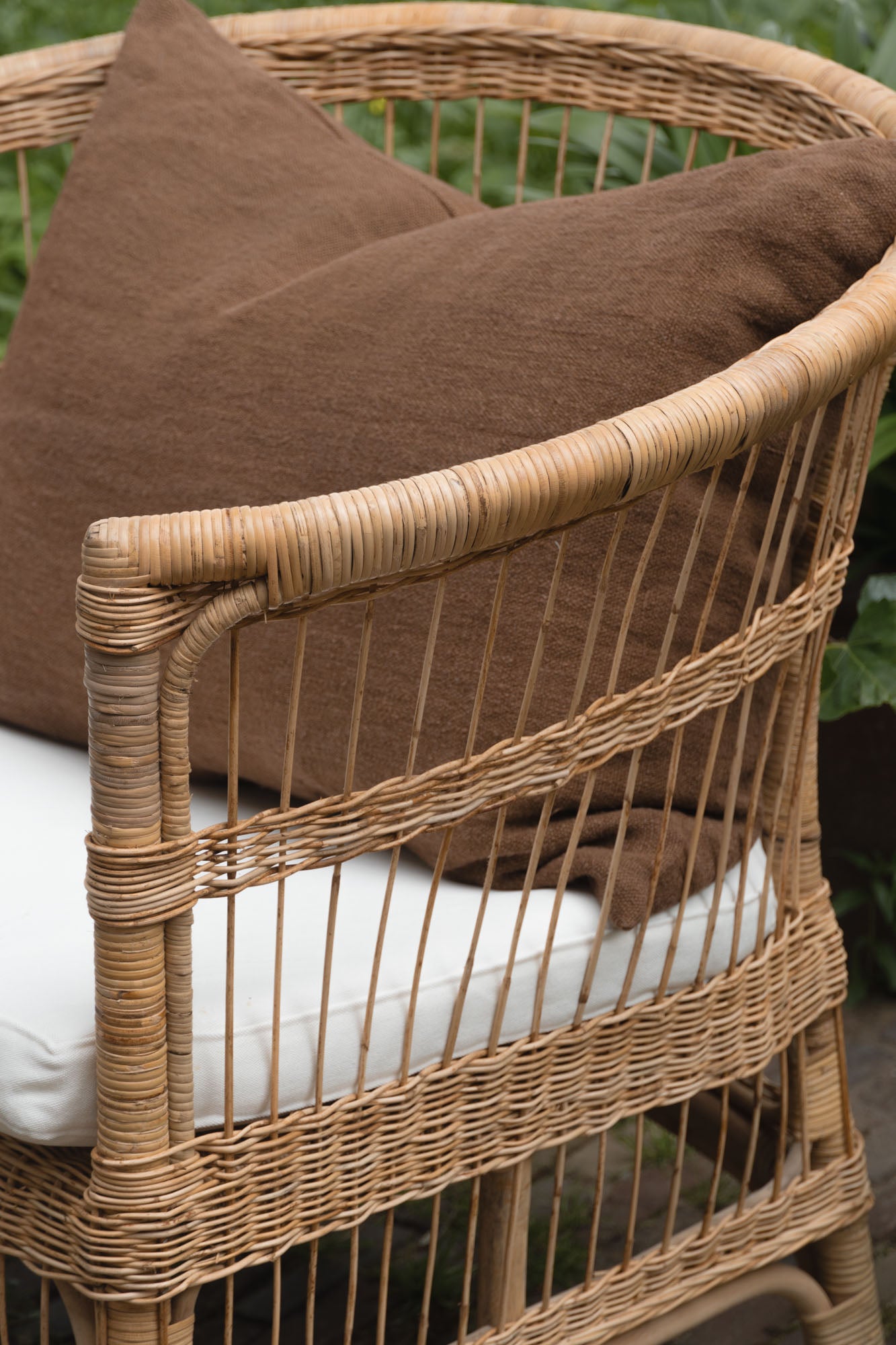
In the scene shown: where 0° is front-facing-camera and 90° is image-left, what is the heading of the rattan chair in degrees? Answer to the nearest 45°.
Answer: approximately 45°
